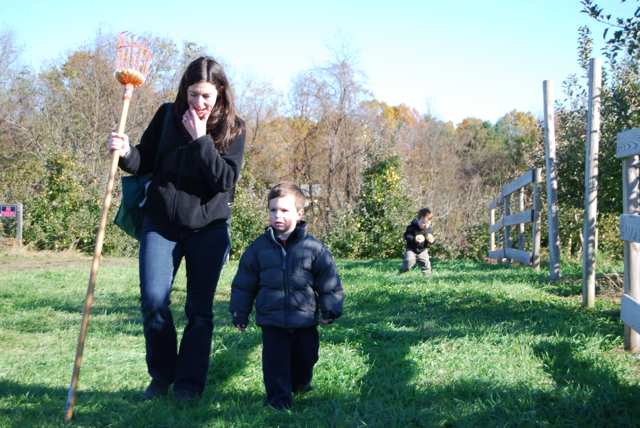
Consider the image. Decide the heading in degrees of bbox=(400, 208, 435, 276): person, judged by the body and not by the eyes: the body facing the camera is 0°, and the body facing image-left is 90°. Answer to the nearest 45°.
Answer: approximately 315°

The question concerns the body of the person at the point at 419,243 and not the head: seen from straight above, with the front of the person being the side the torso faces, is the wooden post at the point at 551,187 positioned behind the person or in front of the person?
in front

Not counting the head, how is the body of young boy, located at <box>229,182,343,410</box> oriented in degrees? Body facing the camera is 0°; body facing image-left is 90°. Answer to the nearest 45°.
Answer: approximately 0°

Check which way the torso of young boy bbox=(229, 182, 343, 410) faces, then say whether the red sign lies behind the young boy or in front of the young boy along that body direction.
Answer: behind

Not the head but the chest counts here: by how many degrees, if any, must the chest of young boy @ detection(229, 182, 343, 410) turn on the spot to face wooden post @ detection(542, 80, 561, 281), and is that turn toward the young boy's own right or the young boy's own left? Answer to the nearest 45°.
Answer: approximately 135° to the young boy's own left

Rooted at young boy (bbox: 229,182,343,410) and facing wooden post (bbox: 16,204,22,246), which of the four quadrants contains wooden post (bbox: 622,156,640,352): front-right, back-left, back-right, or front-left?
back-right

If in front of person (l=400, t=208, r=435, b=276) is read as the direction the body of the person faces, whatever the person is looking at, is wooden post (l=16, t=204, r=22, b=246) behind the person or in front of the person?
behind

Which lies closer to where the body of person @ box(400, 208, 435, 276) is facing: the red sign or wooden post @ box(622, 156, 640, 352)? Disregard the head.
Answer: the wooden post
